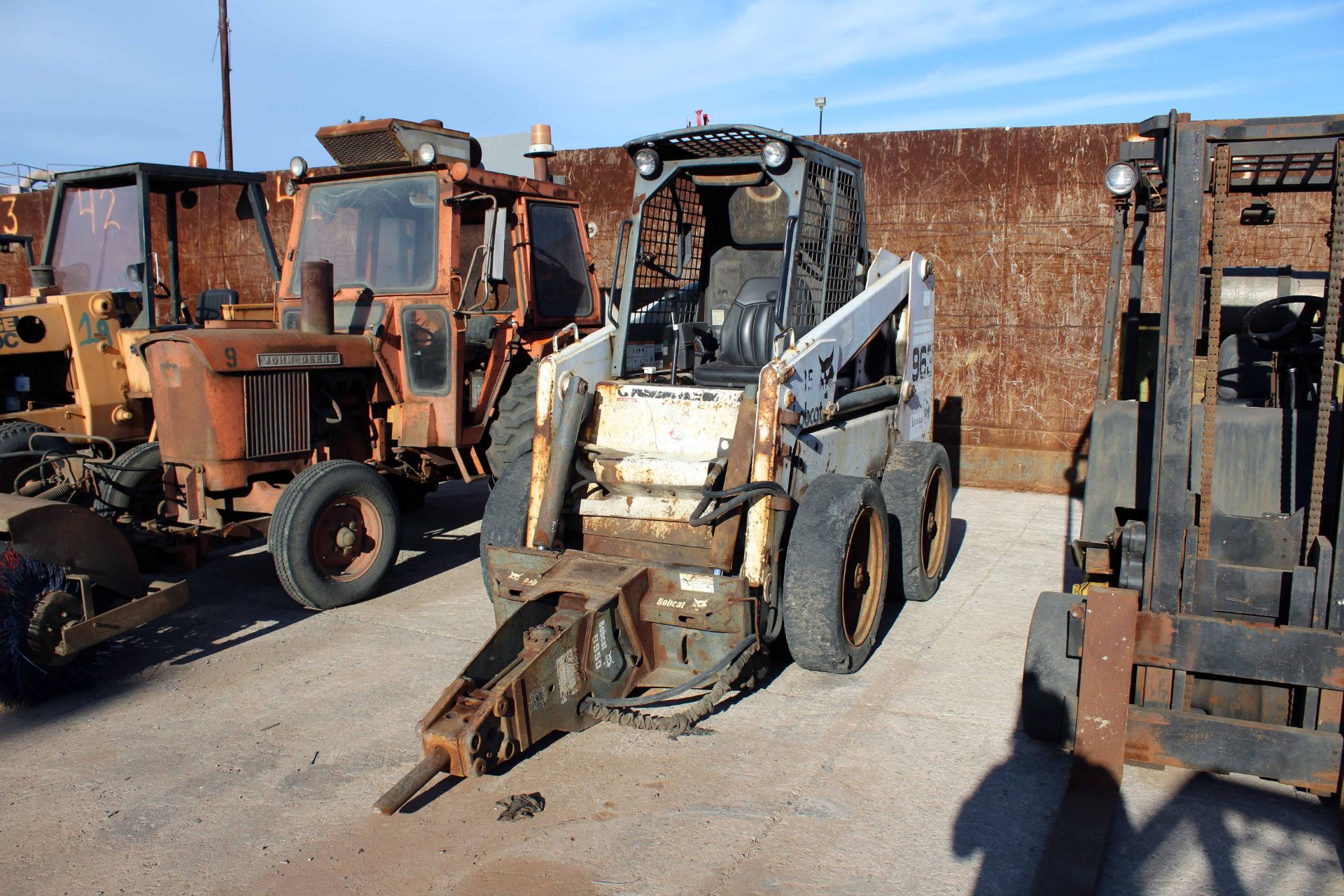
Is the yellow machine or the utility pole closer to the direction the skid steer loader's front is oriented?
the yellow machine

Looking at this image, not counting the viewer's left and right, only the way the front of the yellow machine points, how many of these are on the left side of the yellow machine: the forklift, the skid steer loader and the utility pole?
2

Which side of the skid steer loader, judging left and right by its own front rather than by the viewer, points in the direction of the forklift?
left

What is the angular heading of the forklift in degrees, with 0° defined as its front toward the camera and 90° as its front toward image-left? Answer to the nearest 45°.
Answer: approximately 0°

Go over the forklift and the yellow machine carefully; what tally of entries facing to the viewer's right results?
0

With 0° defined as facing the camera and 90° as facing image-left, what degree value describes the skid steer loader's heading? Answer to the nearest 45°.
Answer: approximately 45°

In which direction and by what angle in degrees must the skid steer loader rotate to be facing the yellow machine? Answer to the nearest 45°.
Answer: approximately 90° to its right

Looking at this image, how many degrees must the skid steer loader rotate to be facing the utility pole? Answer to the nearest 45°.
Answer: approximately 90° to its right

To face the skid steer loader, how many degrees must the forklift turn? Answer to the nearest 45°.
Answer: approximately 90° to its right

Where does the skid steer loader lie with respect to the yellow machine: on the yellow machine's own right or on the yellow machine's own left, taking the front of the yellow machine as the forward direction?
on the yellow machine's own left

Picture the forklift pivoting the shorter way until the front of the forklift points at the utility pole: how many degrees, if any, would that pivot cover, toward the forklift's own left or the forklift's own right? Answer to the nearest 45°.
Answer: approximately 135° to the forklift's own right
